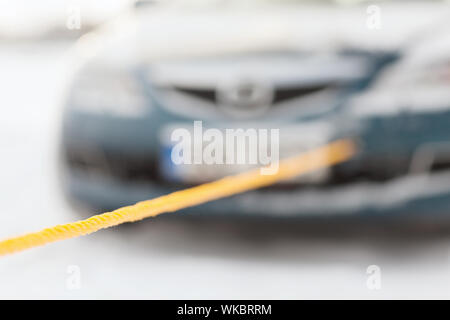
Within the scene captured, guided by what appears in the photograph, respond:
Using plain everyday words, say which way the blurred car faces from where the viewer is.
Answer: facing the viewer
